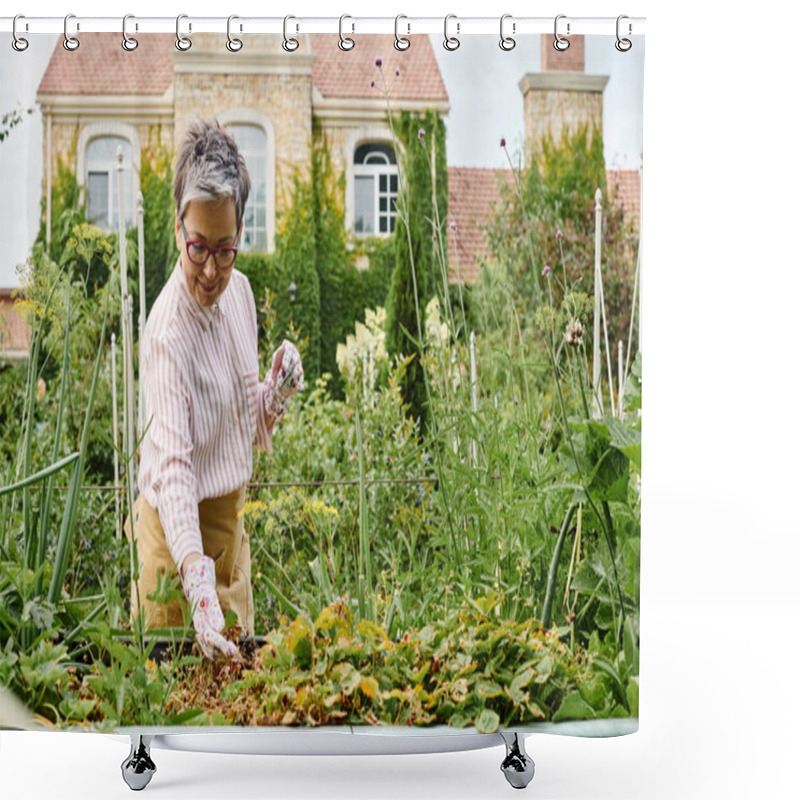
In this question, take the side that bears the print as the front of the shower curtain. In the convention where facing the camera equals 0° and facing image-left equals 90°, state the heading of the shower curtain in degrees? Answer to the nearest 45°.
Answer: approximately 0°
